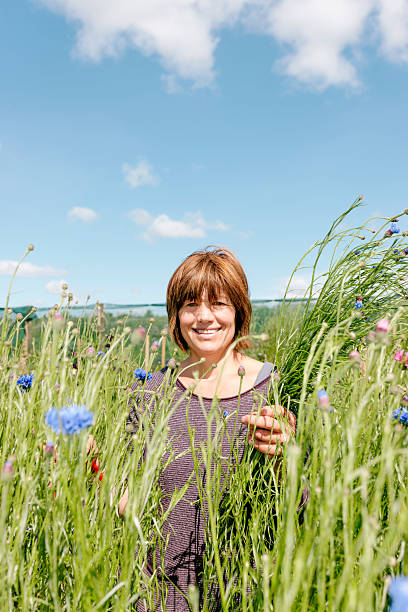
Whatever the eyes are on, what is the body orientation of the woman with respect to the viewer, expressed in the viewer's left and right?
facing the viewer

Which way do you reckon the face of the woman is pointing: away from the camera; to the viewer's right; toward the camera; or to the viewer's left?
toward the camera

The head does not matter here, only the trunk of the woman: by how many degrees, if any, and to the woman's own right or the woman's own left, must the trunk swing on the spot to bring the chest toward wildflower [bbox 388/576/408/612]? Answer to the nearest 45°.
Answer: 0° — they already face it

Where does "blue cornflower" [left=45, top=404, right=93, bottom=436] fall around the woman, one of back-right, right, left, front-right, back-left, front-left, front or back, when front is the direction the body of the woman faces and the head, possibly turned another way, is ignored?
front
